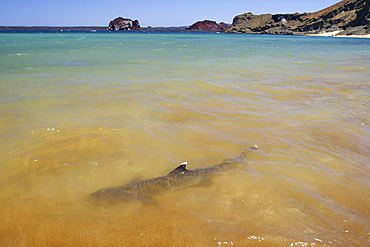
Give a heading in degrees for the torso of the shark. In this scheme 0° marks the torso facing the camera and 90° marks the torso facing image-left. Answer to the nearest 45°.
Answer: approximately 45°
